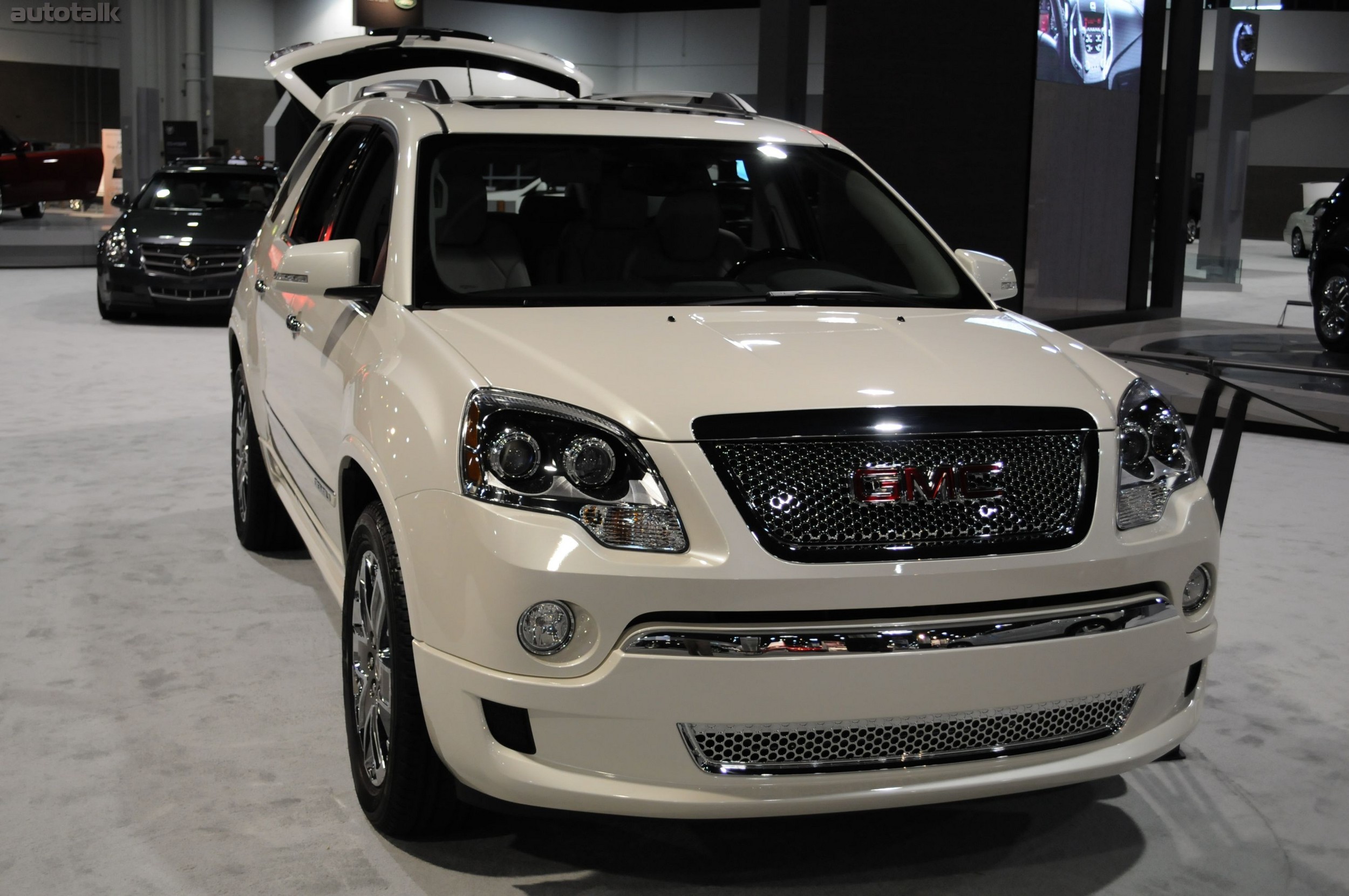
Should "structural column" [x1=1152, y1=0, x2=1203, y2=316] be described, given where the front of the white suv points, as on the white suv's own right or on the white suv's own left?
on the white suv's own left

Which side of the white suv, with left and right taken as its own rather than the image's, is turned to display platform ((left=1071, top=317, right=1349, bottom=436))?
left

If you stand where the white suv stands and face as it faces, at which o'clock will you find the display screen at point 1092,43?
The display screen is roughly at 8 o'clock from the white suv.

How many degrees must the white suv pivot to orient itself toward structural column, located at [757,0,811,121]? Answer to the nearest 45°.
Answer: approximately 135° to its left

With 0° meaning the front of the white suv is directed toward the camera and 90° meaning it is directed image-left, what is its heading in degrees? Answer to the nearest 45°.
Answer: approximately 315°

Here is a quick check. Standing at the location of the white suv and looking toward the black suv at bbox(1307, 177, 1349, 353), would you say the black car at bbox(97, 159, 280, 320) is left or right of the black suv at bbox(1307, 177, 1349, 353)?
left

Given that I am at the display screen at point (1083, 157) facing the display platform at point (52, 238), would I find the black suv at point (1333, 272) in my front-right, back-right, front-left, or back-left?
back-left

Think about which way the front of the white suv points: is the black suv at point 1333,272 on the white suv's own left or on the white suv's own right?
on the white suv's own left
